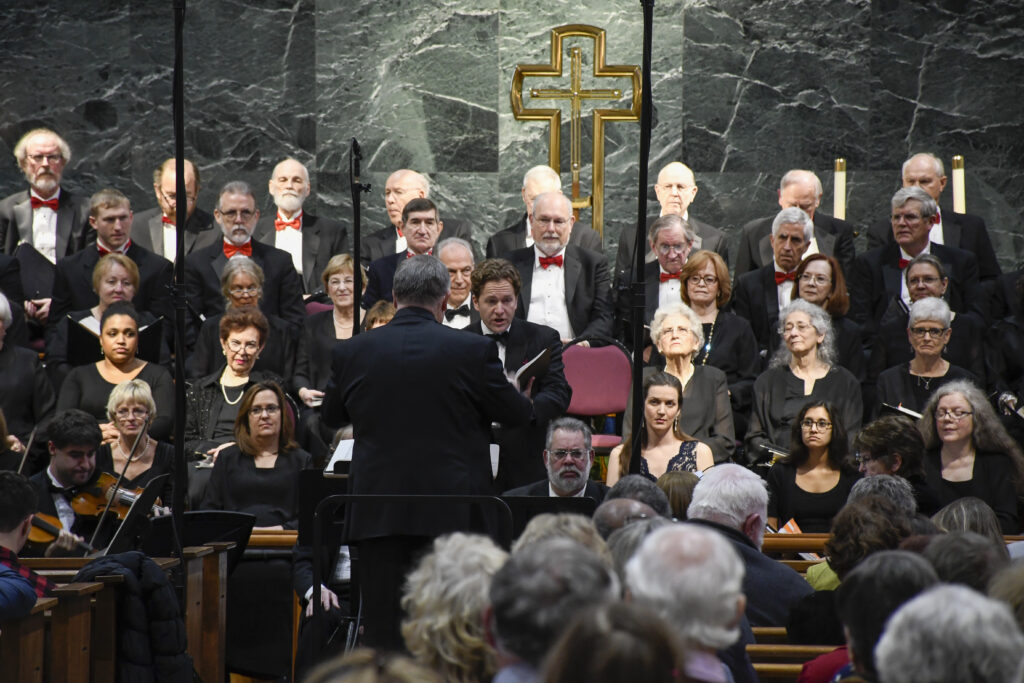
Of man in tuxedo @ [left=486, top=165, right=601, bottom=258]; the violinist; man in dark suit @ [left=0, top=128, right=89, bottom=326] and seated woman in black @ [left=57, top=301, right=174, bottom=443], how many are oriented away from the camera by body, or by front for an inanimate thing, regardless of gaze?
0

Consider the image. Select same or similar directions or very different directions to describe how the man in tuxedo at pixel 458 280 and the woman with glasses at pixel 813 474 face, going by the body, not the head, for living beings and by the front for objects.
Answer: same or similar directions

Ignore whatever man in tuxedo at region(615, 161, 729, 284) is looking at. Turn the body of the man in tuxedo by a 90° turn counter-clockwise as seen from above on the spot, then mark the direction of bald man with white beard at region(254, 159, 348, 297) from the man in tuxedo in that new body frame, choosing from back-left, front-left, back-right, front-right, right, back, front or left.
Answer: back

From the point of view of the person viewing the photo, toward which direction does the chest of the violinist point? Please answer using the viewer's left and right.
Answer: facing the viewer and to the right of the viewer

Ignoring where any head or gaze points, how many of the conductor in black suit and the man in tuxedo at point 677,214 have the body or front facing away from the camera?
1

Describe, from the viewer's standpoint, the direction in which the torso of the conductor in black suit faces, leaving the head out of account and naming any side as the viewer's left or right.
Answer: facing away from the viewer

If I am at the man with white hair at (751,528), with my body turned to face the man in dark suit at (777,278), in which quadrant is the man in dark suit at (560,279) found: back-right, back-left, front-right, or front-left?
front-left

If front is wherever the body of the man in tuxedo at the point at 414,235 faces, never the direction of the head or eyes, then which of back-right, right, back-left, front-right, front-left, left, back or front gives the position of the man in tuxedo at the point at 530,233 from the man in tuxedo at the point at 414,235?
back-left

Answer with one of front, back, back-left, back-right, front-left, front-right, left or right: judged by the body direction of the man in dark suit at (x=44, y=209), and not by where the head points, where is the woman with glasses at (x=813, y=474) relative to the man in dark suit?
front-left

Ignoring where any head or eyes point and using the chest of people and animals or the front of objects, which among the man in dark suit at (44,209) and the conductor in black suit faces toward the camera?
the man in dark suit

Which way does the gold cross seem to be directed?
toward the camera

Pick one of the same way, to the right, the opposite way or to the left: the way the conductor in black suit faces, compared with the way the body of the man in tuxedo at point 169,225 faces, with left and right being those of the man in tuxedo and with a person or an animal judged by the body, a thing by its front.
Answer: the opposite way

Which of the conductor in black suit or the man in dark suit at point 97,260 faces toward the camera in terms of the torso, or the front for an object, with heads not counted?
the man in dark suit

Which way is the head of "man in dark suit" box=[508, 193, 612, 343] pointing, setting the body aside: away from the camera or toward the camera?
toward the camera

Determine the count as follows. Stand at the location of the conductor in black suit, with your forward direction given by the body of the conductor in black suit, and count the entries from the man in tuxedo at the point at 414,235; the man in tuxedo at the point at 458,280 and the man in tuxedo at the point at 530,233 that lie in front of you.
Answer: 3

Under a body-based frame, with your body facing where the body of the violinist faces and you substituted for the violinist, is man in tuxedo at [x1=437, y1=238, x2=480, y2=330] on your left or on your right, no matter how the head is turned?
on your left

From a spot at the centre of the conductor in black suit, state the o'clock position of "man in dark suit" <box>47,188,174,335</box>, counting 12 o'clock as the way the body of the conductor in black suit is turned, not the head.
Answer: The man in dark suit is roughly at 11 o'clock from the conductor in black suit.
